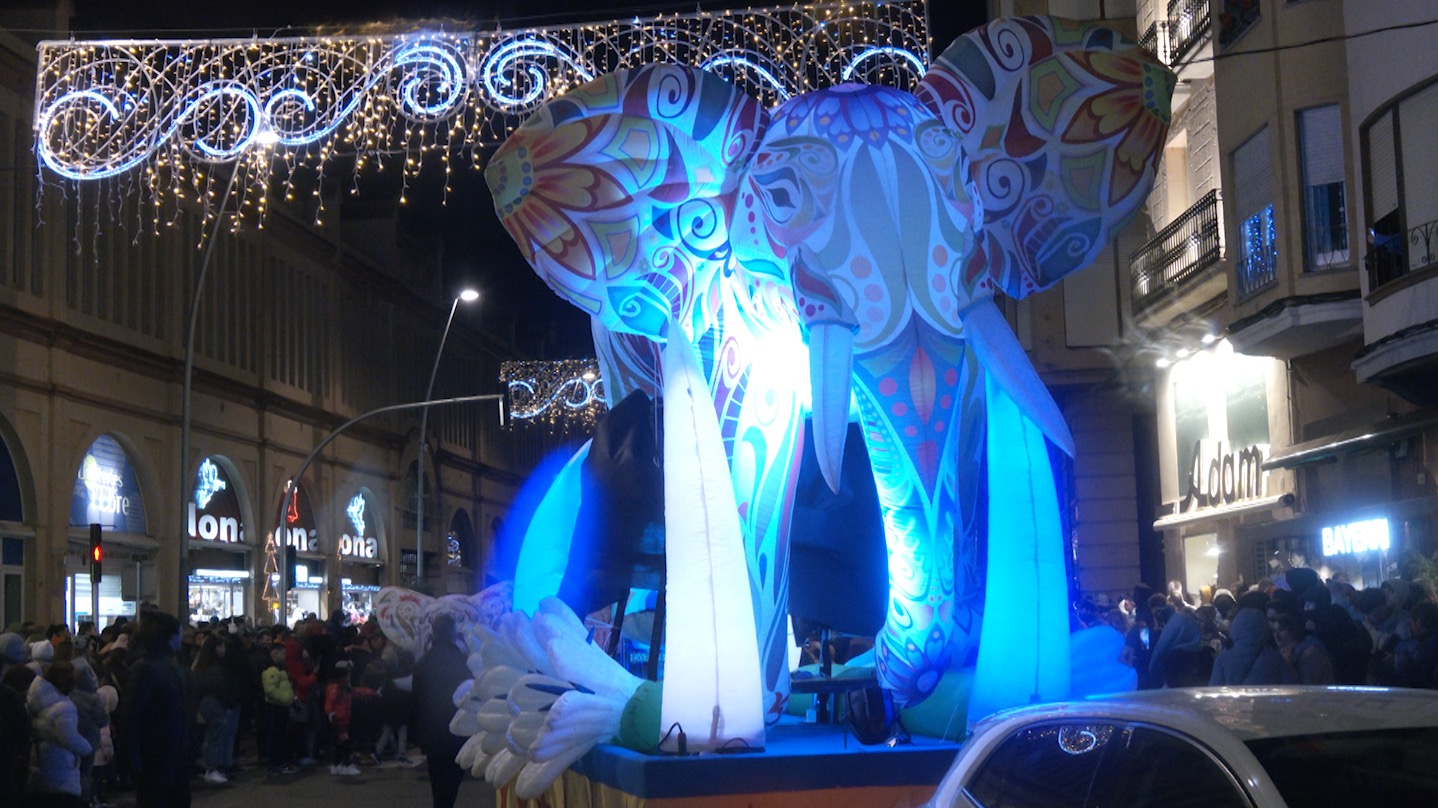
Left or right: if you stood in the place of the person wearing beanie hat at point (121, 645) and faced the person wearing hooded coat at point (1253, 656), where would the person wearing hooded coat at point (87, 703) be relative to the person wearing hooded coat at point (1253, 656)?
right

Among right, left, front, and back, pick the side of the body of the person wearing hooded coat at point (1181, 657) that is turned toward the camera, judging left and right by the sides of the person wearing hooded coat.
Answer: back

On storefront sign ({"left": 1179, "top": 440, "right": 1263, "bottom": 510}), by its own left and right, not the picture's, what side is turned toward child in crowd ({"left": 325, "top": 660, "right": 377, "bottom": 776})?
front

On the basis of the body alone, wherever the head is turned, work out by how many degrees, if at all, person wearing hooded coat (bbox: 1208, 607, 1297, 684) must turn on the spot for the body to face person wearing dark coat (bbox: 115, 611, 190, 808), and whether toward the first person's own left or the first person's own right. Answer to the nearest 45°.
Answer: approximately 90° to the first person's own left

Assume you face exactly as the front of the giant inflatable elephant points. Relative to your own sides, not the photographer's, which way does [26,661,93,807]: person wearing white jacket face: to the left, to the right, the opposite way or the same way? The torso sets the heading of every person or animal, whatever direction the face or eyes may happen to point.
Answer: to the left

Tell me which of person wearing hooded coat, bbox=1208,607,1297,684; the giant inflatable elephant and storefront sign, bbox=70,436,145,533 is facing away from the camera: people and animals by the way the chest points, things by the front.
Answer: the person wearing hooded coat

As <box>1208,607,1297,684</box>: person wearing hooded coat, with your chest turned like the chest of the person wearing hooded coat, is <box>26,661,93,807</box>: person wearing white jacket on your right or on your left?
on your left

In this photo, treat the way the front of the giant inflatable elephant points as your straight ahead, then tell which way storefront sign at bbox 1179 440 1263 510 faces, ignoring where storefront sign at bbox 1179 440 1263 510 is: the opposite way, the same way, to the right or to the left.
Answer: to the right

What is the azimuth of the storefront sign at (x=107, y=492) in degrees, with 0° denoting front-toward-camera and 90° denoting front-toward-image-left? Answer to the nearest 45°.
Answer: approximately 315°

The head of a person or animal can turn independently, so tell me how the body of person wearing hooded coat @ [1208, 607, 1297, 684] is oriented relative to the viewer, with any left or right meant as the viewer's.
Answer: facing away from the viewer

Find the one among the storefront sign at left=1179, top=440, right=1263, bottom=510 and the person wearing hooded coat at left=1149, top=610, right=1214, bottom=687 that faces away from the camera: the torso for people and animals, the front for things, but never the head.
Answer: the person wearing hooded coat

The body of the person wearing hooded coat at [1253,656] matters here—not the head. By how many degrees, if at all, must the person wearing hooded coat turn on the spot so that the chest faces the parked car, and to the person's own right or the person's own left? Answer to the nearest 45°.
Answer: approximately 180°

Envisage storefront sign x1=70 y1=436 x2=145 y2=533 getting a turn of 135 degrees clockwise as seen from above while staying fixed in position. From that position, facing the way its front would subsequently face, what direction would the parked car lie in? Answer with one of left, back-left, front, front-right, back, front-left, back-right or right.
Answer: left

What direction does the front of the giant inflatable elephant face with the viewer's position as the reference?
facing the viewer and to the right of the viewer

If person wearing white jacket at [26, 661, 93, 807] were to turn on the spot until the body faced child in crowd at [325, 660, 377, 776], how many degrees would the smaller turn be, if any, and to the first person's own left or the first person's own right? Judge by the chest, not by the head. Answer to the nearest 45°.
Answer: approximately 45° to the first person's own left

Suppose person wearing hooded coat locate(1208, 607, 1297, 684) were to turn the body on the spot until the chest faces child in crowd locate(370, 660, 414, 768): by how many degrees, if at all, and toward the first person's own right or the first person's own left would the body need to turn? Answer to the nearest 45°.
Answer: approximately 45° to the first person's own left

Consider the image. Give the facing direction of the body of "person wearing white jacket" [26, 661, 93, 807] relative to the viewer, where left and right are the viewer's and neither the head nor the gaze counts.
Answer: facing away from the viewer and to the right of the viewer
